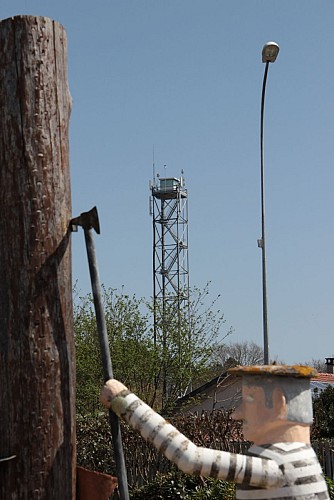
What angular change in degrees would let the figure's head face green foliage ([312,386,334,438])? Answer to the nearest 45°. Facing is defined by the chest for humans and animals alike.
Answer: approximately 90° to its right

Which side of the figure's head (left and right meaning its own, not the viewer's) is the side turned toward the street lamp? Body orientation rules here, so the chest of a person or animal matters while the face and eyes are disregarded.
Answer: right

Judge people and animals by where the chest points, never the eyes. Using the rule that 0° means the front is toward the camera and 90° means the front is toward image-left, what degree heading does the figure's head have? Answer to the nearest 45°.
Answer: approximately 90°

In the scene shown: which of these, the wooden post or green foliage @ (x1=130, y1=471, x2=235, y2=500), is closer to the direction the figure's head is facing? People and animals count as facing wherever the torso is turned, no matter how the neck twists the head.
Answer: the wooden post

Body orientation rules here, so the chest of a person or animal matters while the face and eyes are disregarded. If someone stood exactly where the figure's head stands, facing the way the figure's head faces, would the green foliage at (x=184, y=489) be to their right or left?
on their right

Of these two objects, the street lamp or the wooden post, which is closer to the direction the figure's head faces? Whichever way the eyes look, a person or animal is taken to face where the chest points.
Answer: the wooden post

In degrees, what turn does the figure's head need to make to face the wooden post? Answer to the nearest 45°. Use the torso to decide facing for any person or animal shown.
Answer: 0° — it already faces it
